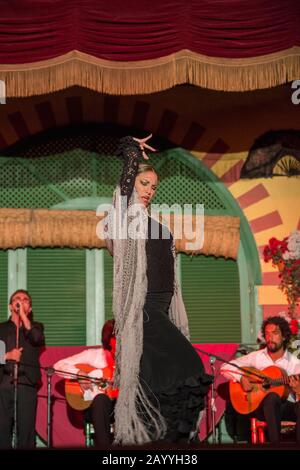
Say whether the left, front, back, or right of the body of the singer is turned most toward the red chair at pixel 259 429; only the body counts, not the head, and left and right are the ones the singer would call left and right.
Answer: left

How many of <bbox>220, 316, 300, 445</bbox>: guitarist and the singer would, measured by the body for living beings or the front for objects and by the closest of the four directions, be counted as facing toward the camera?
2

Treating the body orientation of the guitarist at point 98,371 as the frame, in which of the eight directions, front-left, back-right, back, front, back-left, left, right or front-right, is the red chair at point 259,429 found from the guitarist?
front-left

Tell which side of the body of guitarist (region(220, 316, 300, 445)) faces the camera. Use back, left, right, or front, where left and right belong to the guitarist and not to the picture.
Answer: front

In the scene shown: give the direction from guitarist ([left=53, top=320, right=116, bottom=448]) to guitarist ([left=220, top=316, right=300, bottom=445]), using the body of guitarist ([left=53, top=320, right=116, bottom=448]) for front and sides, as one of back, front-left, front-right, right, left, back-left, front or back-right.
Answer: front-left

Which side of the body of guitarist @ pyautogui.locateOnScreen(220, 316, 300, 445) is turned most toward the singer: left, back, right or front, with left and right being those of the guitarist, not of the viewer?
right

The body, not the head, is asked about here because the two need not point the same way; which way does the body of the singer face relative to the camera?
toward the camera

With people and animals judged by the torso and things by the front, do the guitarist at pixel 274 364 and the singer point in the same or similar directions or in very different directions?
same or similar directions

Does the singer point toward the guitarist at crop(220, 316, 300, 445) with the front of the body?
no

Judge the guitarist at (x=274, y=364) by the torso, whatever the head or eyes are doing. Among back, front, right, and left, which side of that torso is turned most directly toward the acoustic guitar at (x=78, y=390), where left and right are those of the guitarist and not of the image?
right

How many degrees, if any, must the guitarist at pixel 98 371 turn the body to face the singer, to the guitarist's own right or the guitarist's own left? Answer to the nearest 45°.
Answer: approximately 135° to the guitarist's own right

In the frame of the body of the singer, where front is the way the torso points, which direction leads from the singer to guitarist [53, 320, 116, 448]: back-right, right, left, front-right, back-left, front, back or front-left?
left

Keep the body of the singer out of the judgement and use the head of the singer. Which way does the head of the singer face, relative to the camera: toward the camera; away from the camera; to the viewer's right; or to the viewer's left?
toward the camera
